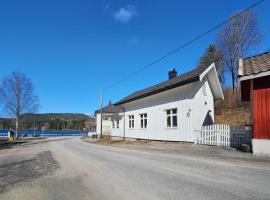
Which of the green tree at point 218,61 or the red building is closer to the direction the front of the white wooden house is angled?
the red building

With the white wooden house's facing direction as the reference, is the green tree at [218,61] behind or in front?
behind

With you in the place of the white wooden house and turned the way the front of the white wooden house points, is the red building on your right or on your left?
on your left

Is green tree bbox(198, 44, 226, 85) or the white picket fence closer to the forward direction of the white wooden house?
the white picket fence

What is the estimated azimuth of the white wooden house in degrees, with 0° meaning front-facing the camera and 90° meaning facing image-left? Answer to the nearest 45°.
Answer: approximately 45°
